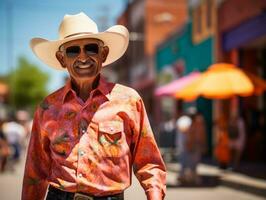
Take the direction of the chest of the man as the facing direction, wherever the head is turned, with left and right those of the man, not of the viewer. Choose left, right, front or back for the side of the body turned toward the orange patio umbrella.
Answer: back

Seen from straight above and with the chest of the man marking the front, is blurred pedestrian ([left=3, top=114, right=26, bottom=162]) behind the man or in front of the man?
behind

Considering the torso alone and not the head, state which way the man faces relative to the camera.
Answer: toward the camera

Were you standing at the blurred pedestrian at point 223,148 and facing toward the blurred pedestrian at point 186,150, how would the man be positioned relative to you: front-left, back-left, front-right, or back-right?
front-left

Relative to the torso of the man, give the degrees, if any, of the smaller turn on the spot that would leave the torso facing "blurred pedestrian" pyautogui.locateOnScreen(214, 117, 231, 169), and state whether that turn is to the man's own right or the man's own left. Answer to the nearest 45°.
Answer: approximately 180°

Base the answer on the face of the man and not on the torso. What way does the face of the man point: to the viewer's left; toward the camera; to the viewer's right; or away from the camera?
toward the camera

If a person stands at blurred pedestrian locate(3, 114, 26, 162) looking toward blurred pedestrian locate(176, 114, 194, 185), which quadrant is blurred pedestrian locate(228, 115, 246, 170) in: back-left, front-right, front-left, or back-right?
front-left

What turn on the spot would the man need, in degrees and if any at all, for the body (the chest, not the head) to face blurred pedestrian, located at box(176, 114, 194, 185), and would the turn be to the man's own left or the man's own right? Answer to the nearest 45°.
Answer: approximately 180°

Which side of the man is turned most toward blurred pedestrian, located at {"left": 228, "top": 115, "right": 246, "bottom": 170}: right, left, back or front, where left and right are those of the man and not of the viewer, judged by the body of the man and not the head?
back
